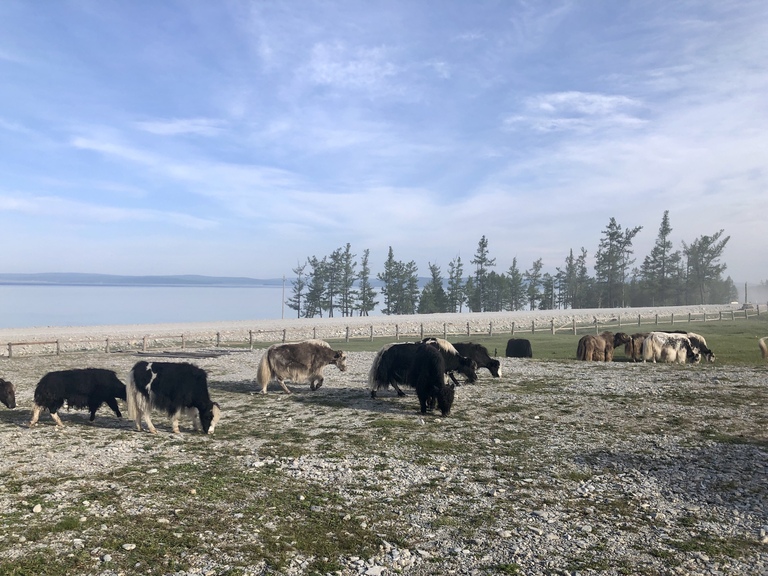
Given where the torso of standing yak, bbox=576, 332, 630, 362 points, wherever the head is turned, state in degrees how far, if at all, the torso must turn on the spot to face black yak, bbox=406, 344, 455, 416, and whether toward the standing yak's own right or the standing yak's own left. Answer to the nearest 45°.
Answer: approximately 90° to the standing yak's own right

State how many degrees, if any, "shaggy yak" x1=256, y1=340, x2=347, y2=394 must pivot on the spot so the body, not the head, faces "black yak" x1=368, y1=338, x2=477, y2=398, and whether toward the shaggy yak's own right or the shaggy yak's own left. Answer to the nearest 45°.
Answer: approximately 45° to the shaggy yak's own right

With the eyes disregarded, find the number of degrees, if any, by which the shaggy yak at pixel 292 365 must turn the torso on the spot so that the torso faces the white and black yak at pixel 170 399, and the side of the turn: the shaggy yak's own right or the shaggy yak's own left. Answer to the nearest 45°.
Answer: approximately 135° to the shaggy yak's own right

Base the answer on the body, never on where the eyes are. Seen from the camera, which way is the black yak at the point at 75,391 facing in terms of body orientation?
to the viewer's right

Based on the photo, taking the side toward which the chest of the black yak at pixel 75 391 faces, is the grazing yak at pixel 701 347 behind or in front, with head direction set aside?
in front

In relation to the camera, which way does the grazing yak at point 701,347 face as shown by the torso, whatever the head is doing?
to the viewer's right

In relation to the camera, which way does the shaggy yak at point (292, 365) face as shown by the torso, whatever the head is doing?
to the viewer's right

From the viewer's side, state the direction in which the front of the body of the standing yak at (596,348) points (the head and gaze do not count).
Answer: to the viewer's right

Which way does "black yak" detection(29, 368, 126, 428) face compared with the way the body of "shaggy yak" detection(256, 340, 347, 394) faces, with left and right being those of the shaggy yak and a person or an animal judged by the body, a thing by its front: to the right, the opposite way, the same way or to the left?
the same way

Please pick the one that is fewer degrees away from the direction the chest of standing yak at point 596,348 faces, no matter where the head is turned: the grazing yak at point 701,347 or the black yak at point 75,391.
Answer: the grazing yak

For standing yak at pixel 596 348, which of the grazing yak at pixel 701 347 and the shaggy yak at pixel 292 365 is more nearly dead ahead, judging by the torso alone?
the grazing yak

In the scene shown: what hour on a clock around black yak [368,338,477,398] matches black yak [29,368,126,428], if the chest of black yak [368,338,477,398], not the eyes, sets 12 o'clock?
black yak [29,368,126,428] is roughly at 5 o'clock from black yak [368,338,477,398].

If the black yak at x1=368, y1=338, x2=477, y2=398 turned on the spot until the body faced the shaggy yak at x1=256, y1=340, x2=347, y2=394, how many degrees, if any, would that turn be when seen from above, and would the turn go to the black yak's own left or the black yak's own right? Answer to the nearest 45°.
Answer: approximately 135° to the black yak's own left
